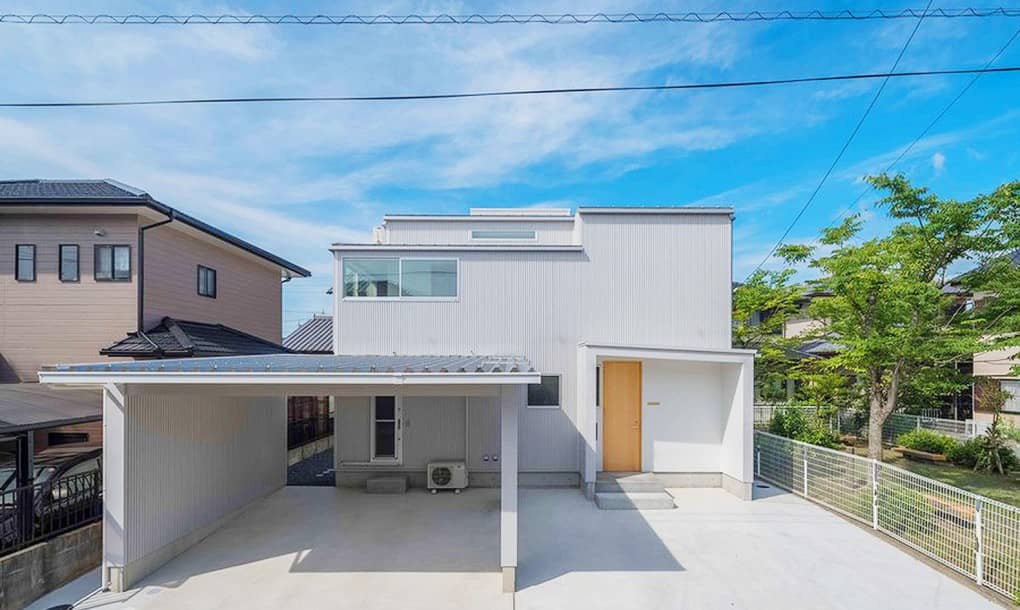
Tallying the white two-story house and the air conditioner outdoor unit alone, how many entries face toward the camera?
2

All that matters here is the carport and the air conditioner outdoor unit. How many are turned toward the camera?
2

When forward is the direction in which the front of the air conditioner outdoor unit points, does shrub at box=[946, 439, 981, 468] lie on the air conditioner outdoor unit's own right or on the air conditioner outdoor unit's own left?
on the air conditioner outdoor unit's own left

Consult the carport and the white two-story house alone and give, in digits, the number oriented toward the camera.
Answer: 2

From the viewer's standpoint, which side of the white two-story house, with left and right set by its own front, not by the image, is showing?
front

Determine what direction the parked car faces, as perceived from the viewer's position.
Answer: facing the viewer and to the left of the viewer

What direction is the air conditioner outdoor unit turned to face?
toward the camera

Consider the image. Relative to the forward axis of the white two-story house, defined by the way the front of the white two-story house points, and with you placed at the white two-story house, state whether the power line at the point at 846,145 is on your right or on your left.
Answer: on your left

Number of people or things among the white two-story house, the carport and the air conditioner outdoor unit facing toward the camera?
3

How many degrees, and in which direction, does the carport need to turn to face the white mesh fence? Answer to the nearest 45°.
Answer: approximately 90° to its left

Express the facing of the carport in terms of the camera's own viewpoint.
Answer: facing the viewer
